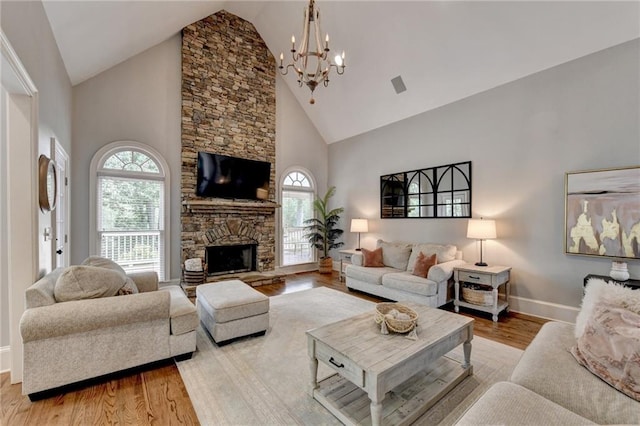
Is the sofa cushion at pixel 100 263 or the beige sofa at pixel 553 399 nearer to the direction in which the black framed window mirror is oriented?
the sofa cushion

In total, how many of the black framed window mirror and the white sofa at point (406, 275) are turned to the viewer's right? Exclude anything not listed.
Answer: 0

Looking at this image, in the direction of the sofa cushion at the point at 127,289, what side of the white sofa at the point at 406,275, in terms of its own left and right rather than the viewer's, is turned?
front

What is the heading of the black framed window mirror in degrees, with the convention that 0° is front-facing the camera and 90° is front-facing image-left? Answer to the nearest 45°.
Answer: approximately 45°

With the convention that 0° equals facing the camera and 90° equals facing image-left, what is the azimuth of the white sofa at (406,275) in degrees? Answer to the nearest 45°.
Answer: approximately 45°
